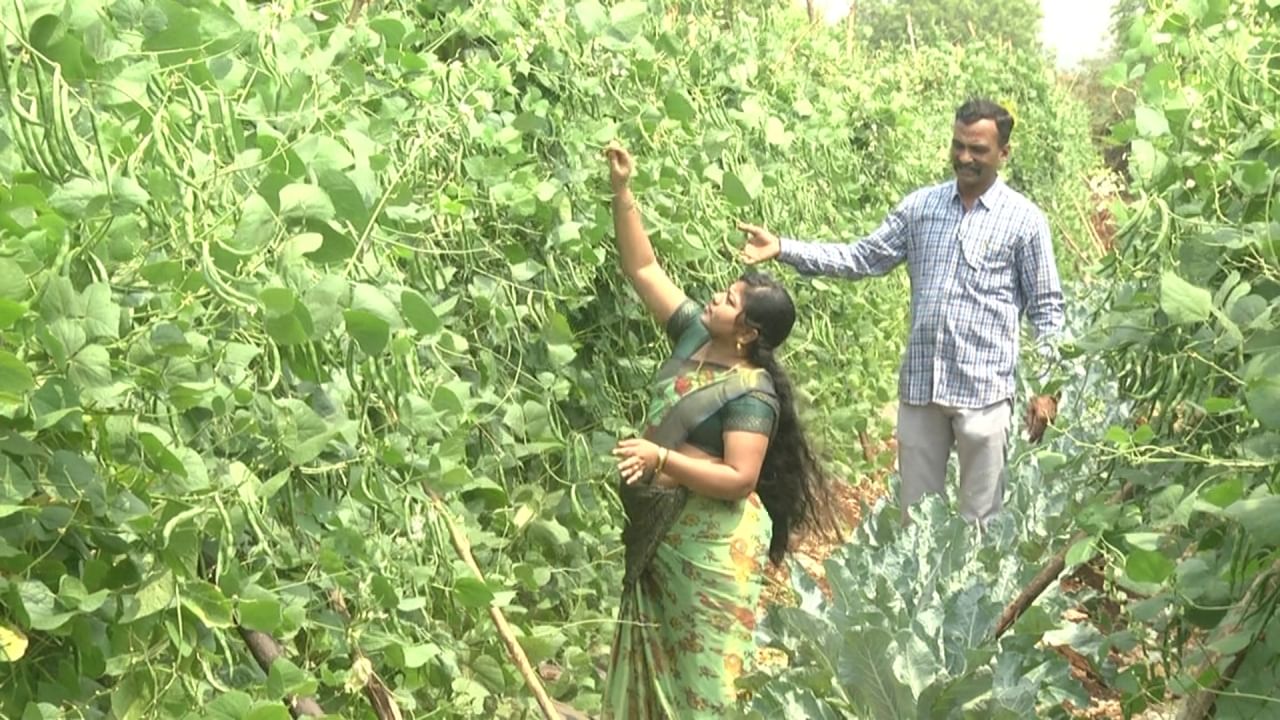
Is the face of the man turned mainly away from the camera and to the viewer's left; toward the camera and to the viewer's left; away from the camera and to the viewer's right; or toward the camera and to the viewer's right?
toward the camera and to the viewer's left

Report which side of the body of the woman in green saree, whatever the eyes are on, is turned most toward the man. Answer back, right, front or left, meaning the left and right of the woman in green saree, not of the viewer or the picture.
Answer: back

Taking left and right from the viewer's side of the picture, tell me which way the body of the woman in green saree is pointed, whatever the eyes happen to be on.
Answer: facing the viewer and to the left of the viewer

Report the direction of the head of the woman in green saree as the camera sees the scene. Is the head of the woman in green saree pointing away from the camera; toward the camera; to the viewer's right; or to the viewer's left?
to the viewer's left

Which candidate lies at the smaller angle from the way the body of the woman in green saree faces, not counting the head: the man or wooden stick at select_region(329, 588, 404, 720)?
the wooden stick

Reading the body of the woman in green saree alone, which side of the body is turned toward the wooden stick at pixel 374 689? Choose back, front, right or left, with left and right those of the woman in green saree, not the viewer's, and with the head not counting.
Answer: front
